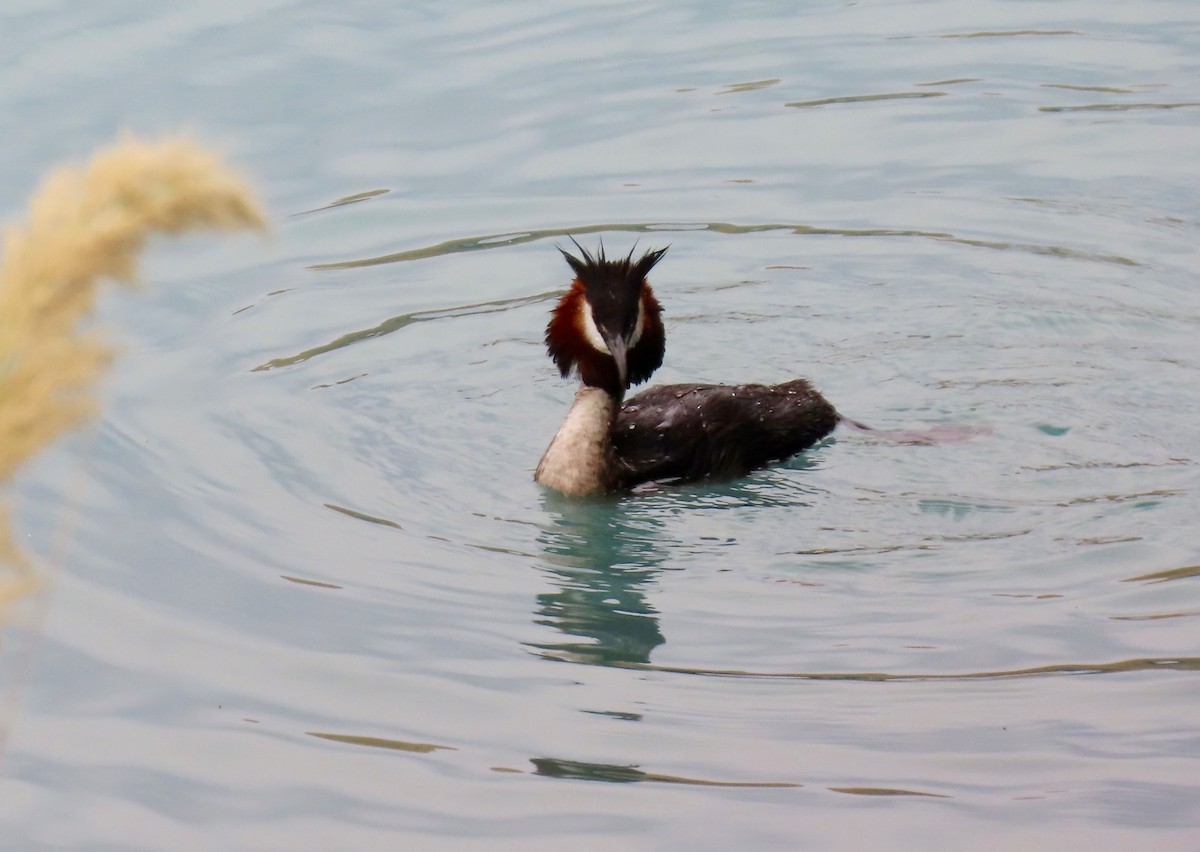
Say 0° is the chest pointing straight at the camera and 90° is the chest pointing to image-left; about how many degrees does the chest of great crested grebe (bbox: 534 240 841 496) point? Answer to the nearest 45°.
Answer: approximately 45°

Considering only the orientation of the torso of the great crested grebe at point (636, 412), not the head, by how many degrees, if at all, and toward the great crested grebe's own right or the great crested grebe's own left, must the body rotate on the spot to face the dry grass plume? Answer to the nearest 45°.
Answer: approximately 45° to the great crested grebe's own left
